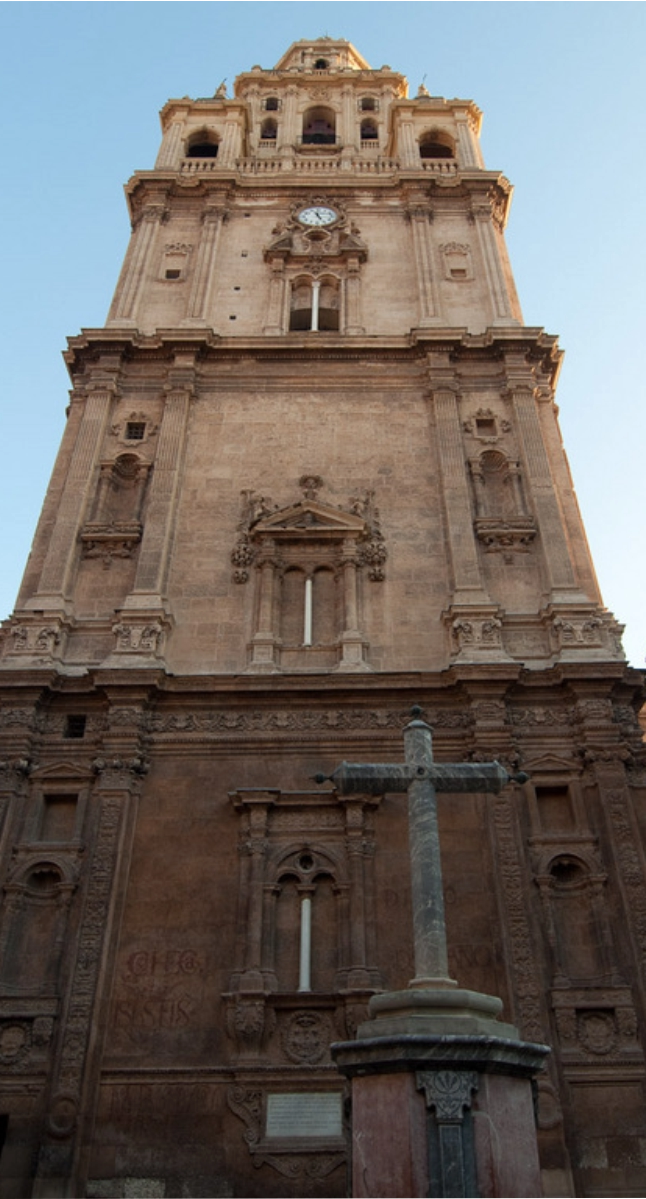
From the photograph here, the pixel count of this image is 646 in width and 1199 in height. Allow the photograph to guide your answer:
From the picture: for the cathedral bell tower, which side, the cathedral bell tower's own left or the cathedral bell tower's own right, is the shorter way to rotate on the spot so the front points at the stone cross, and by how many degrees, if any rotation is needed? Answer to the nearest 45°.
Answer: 0° — it already faces it

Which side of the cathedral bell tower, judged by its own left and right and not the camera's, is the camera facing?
front
